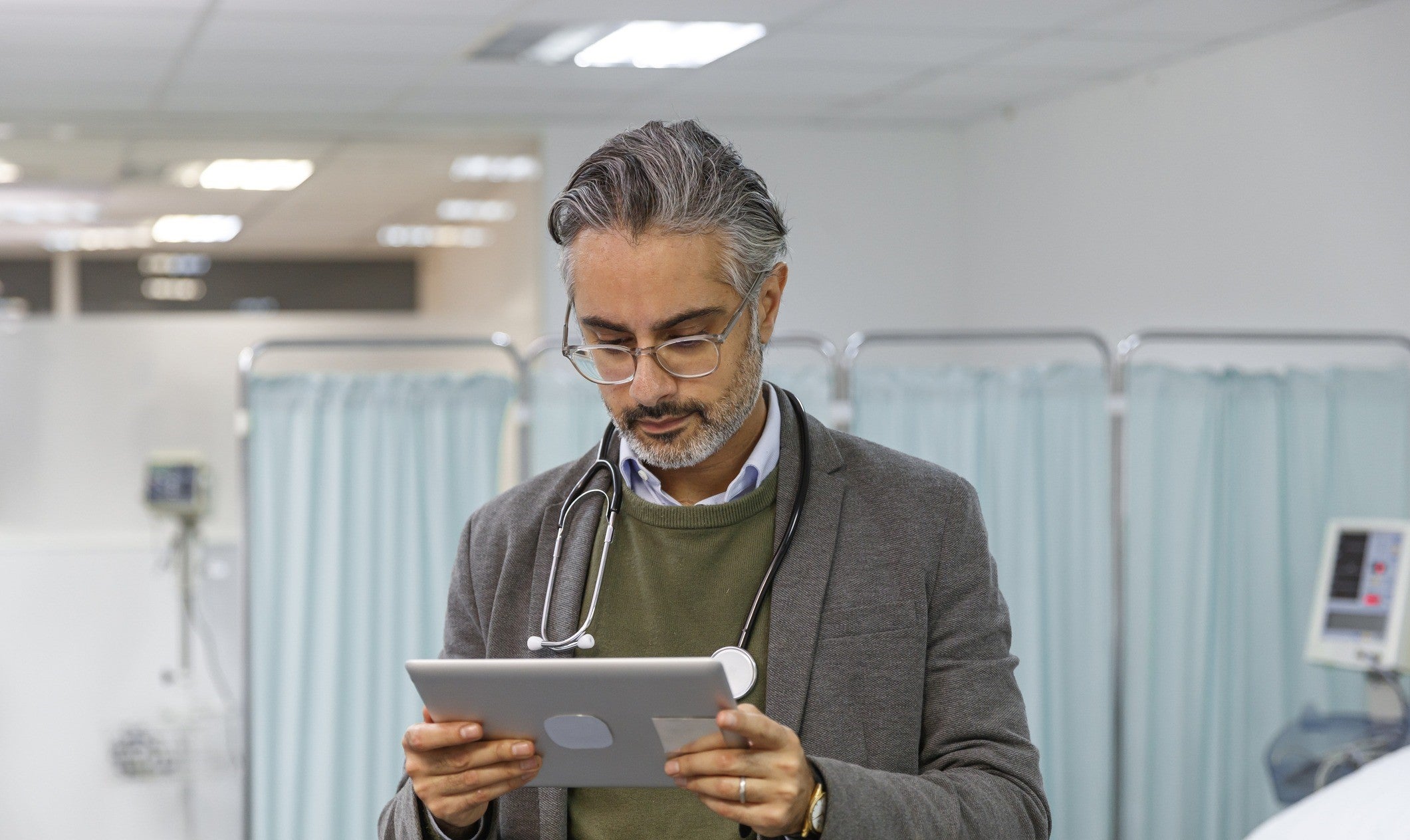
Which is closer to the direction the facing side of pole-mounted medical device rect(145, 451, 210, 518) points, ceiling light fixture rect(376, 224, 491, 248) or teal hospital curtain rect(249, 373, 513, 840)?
the teal hospital curtain

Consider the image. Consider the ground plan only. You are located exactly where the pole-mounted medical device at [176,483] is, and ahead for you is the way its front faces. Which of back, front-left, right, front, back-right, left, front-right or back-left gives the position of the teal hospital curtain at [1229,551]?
front-left

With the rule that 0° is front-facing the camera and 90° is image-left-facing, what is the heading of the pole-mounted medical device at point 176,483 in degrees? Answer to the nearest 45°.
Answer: approximately 0°

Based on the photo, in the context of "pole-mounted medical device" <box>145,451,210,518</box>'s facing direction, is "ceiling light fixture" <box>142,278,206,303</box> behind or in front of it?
behind

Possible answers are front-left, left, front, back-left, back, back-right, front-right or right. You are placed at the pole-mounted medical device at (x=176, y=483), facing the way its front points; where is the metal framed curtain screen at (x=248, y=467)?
front

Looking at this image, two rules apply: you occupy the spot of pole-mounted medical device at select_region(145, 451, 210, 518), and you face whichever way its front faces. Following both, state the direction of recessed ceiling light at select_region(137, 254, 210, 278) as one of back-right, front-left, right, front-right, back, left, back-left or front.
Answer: back

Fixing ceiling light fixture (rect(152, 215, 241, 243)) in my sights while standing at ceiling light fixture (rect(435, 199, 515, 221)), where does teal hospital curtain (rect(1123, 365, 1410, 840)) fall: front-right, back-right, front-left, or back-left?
back-left

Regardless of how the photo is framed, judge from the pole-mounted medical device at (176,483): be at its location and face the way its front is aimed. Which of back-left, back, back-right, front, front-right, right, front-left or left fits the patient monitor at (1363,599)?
front-left

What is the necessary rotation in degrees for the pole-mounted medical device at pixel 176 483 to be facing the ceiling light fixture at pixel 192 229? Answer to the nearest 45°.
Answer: approximately 180°

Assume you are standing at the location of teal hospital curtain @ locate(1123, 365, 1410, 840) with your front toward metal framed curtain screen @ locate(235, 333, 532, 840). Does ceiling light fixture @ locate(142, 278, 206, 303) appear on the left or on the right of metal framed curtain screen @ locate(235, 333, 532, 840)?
right

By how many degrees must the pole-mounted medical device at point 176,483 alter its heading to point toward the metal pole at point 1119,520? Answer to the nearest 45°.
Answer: approximately 45° to its left

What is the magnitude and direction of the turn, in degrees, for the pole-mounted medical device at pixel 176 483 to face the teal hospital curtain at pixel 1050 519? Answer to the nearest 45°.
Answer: approximately 45° to its left
